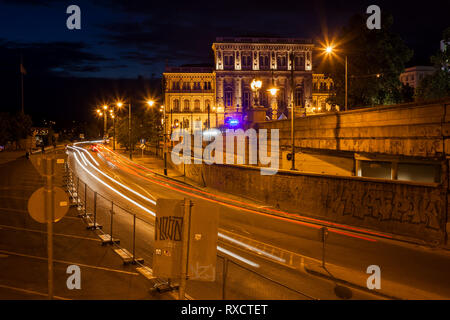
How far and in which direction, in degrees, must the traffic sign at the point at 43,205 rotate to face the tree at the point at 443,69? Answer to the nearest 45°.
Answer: approximately 45° to its right

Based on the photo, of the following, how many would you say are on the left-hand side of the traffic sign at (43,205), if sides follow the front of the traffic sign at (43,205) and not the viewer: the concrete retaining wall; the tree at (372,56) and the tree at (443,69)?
0

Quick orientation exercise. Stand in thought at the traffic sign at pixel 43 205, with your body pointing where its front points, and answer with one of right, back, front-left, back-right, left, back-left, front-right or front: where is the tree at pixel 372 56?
front-right

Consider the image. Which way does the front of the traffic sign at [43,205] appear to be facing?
away from the camera

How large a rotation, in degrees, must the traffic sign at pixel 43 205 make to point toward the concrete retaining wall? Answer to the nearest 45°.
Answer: approximately 45° to its right
